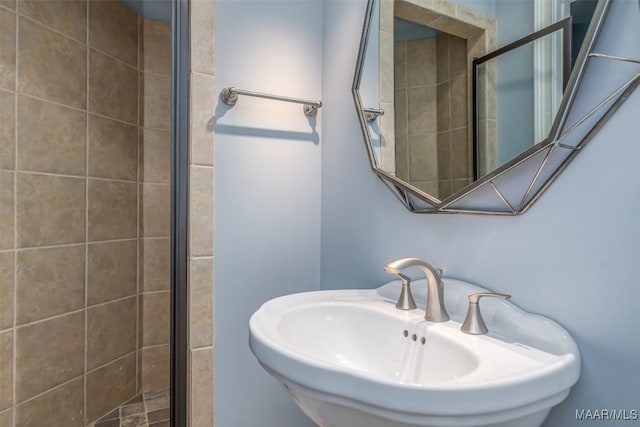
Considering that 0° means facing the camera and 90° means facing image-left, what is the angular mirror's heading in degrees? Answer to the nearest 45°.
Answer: approximately 45°

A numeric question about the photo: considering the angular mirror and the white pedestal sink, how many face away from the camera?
0

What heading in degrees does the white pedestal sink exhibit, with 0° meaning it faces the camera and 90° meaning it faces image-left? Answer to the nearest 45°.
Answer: approximately 45°
